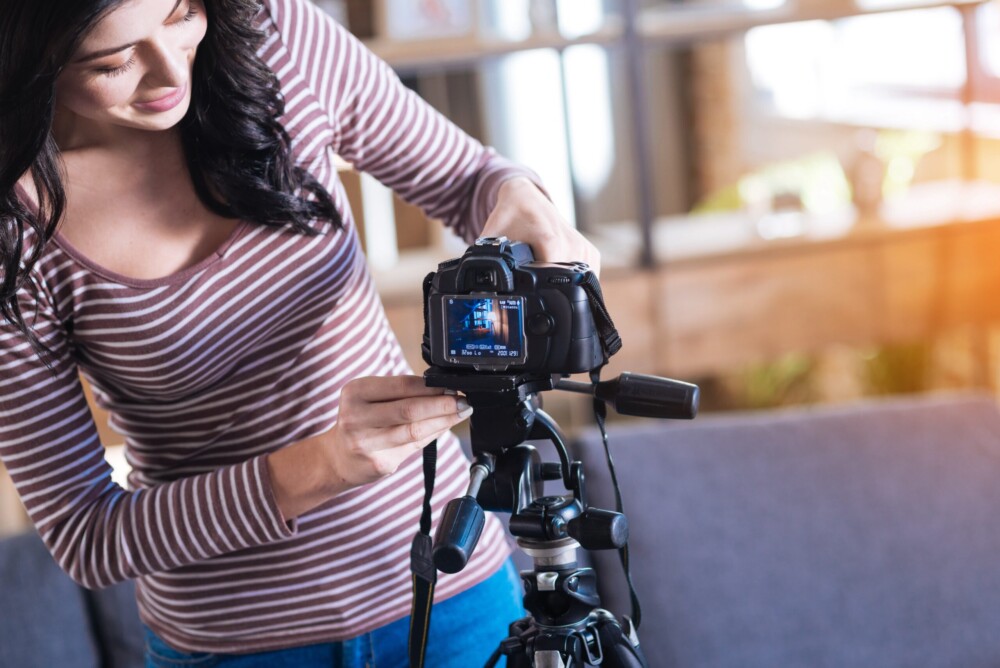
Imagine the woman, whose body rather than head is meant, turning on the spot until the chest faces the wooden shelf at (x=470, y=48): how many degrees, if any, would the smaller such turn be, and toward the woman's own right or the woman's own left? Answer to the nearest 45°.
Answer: approximately 135° to the woman's own left

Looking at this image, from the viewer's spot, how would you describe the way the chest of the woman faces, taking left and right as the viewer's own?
facing the viewer and to the right of the viewer

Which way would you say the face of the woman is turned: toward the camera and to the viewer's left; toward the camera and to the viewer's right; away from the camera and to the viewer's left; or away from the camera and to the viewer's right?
toward the camera and to the viewer's right

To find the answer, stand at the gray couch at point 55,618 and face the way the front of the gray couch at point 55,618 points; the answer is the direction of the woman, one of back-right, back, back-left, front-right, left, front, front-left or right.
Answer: front

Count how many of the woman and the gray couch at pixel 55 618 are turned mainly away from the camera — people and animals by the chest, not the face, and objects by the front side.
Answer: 0

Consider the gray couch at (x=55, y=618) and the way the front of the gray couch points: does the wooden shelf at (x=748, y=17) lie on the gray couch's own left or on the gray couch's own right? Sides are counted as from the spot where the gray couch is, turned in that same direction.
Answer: on the gray couch's own left

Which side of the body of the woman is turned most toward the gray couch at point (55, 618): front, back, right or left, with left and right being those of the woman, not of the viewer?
back

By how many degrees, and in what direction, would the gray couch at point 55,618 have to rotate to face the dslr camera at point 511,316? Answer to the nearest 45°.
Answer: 0° — it already faces it

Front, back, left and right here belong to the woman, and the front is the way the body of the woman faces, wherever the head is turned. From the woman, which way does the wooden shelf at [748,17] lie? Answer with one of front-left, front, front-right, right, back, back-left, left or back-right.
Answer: left

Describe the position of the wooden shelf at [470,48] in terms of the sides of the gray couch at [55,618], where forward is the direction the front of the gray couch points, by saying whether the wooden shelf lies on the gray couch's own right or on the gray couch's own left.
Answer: on the gray couch's own left

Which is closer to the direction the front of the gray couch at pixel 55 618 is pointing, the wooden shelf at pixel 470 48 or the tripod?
the tripod

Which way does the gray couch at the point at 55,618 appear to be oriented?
toward the camera
